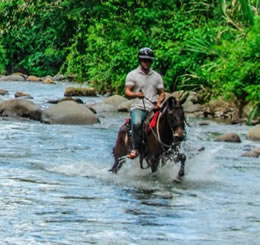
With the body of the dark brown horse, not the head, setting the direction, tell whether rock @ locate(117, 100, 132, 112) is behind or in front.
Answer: behind

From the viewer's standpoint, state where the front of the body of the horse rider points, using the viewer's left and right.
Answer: facing the viewer

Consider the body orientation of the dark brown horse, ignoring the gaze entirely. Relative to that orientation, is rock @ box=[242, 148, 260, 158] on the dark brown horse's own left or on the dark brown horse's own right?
on the dark brown horse's own left

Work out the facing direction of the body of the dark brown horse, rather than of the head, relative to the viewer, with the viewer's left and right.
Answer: facing the viewer and to the right of the viewer

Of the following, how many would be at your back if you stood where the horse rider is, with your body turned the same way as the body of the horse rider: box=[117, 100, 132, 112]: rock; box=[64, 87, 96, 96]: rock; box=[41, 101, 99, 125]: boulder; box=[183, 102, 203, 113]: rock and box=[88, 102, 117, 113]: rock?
5

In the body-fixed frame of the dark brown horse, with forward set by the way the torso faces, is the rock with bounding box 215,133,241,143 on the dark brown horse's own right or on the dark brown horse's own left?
on the dark brown horse's own left

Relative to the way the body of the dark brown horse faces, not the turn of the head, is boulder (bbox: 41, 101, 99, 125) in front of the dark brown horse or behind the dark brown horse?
behind

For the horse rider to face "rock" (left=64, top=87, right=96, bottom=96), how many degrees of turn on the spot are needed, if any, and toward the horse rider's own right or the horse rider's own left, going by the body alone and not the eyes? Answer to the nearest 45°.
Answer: approximately 180°

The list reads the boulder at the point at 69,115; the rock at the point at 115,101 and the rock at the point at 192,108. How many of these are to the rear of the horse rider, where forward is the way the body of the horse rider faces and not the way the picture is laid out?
3

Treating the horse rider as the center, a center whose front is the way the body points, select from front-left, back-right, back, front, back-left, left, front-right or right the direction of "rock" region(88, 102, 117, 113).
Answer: back

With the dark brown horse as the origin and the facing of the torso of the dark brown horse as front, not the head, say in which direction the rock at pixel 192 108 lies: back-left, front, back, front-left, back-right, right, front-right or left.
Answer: back-left
